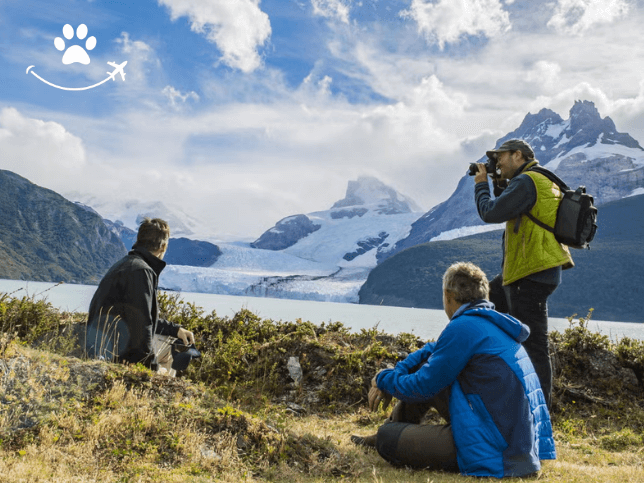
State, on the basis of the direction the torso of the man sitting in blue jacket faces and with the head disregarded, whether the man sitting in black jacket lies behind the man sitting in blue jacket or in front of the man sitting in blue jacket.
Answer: in front

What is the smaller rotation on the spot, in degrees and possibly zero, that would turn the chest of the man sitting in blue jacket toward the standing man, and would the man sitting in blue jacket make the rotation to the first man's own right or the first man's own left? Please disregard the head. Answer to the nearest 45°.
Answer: approximately 45° to the first man's own right

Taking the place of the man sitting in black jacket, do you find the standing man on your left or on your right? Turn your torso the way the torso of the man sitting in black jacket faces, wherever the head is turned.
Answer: on your right

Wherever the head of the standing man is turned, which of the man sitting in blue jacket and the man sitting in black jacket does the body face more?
the man sitting in black jacket

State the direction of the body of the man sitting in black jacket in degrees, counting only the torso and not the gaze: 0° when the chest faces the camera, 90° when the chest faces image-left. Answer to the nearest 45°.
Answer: approximately 225°

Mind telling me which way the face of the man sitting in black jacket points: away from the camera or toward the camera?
away from the camera

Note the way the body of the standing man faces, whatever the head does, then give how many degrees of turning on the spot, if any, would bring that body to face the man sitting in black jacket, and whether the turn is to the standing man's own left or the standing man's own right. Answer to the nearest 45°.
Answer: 0° — they already face them

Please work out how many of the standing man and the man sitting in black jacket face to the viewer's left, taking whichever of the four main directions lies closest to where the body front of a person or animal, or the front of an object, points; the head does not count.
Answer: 1

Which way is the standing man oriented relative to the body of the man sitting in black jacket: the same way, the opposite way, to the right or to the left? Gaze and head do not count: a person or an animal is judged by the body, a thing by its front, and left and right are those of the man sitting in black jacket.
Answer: to the left

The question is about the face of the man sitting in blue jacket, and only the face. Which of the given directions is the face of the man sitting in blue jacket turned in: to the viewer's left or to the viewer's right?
to the viewer's left

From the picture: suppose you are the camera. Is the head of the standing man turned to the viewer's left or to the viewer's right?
to the viewer's left

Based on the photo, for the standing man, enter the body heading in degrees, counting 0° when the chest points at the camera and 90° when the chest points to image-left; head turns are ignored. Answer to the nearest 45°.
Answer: approximately 90°

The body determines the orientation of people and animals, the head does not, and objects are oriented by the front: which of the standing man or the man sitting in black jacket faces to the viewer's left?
the standing man

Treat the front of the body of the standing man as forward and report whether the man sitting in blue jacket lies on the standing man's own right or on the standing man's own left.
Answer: on the standing man's own left

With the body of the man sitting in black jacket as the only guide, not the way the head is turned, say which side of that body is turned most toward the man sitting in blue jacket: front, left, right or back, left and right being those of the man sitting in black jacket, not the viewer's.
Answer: right
